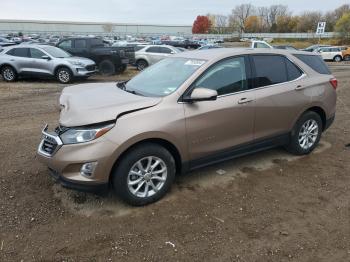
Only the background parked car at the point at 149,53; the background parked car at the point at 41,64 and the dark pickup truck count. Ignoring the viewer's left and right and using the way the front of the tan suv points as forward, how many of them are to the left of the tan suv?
0

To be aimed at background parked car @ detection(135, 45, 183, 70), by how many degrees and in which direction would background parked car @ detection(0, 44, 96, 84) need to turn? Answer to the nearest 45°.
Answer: approximately 90° to its left

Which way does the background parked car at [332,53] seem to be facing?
to the viewer's left

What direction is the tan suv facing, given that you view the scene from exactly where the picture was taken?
facing the viewer and to the left of the viewer

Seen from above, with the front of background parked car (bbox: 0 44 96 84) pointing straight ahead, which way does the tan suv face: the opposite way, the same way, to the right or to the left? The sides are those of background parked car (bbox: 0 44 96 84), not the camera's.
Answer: to the right

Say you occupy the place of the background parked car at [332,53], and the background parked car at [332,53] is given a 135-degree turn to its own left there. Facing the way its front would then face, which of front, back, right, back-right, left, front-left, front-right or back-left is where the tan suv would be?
front-right

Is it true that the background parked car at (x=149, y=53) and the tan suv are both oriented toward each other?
no

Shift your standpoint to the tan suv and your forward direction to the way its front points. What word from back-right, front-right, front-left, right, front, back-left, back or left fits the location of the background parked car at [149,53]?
back-right

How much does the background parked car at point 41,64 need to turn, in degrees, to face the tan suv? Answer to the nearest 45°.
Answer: approximately 45° to its right

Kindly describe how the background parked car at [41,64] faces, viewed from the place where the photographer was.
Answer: facing the viewer and to the right of the viewer

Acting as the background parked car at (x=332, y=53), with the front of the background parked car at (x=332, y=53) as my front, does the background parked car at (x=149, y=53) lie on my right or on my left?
on my left
